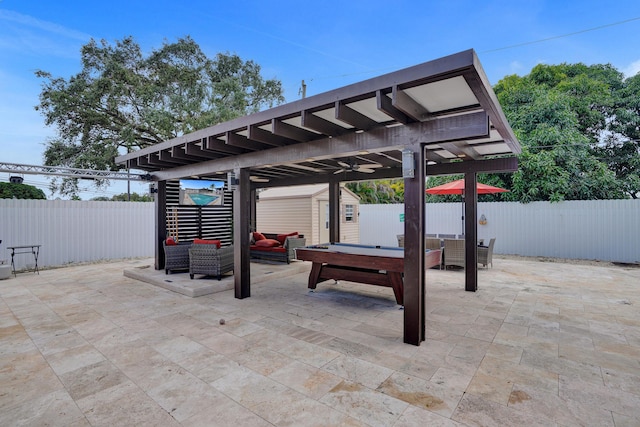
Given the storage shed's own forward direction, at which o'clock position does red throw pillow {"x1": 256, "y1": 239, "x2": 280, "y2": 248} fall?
The red throw pillow is roughly at 2 o'clock from the storage shed.

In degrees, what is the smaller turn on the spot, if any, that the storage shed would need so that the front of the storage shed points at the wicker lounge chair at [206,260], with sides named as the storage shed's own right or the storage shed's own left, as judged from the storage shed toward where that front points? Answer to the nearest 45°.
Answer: approximately 45° to the storage shed's own right

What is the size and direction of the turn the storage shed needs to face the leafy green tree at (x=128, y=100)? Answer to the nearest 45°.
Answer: approximately 135° to its right

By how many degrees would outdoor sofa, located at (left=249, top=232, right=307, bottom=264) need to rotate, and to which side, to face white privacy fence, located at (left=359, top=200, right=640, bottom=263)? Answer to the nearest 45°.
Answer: approximately 135° to its left

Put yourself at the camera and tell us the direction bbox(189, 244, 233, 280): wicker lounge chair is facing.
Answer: facing away from the viewer and to the right of the viewer

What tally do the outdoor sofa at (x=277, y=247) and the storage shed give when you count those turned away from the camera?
0

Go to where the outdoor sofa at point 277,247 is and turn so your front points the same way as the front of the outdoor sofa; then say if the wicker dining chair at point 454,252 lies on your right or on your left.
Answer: on your left
